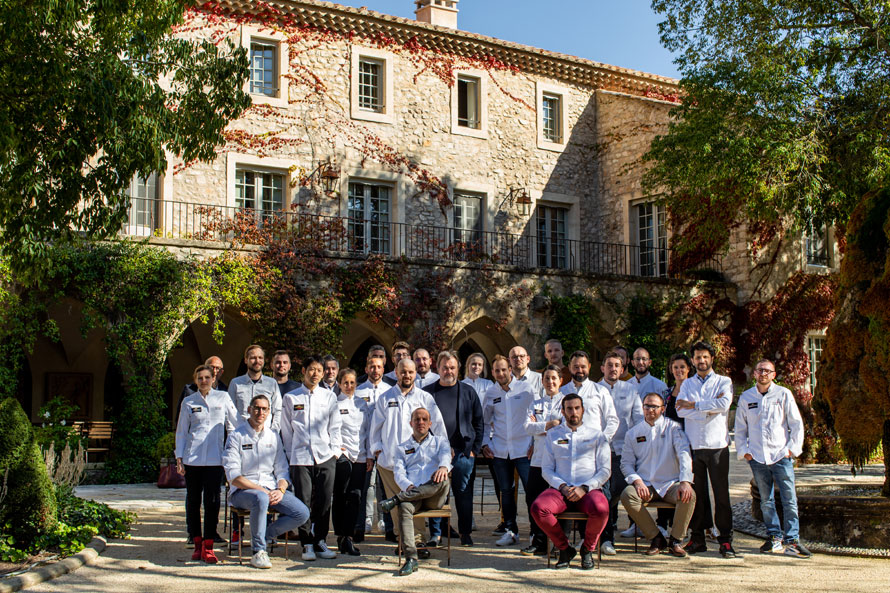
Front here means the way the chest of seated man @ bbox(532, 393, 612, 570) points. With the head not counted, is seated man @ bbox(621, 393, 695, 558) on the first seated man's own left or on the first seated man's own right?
on the first seated man's own left

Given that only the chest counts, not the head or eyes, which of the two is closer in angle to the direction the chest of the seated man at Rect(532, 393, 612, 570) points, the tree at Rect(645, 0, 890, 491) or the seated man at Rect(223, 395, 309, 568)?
the seated man

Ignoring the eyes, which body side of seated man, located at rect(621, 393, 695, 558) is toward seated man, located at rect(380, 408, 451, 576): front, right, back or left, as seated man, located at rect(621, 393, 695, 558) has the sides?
right

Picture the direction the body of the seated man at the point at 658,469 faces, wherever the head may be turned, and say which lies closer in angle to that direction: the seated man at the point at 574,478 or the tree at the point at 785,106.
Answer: the seated man

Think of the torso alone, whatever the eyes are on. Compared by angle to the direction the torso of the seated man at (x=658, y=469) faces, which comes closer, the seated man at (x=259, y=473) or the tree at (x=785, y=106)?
the seated man

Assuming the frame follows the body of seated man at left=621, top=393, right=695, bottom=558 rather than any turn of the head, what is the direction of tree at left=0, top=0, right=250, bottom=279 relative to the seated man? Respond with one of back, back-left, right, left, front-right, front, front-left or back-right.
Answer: right

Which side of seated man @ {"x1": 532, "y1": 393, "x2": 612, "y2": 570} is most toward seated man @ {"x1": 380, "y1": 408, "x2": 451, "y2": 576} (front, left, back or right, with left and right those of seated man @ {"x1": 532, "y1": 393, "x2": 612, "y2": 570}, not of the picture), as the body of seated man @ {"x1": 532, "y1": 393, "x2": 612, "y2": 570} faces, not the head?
right

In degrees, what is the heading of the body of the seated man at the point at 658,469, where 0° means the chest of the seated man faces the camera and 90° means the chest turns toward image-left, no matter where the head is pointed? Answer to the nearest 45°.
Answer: approximately 0°

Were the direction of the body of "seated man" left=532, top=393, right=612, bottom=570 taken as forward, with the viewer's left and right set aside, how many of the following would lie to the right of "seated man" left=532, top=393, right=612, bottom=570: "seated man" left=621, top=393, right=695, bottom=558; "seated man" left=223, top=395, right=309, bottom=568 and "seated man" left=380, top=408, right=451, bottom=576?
2

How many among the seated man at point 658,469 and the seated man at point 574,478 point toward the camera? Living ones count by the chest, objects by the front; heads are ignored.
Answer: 2

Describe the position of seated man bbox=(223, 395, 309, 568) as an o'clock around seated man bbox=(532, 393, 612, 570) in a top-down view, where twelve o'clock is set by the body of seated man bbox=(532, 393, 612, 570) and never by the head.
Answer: seated man bbox=(223, 395, 309, 568) is roughly at 3 o'clock from seated man bbox=(532, 393, 612, 570).
